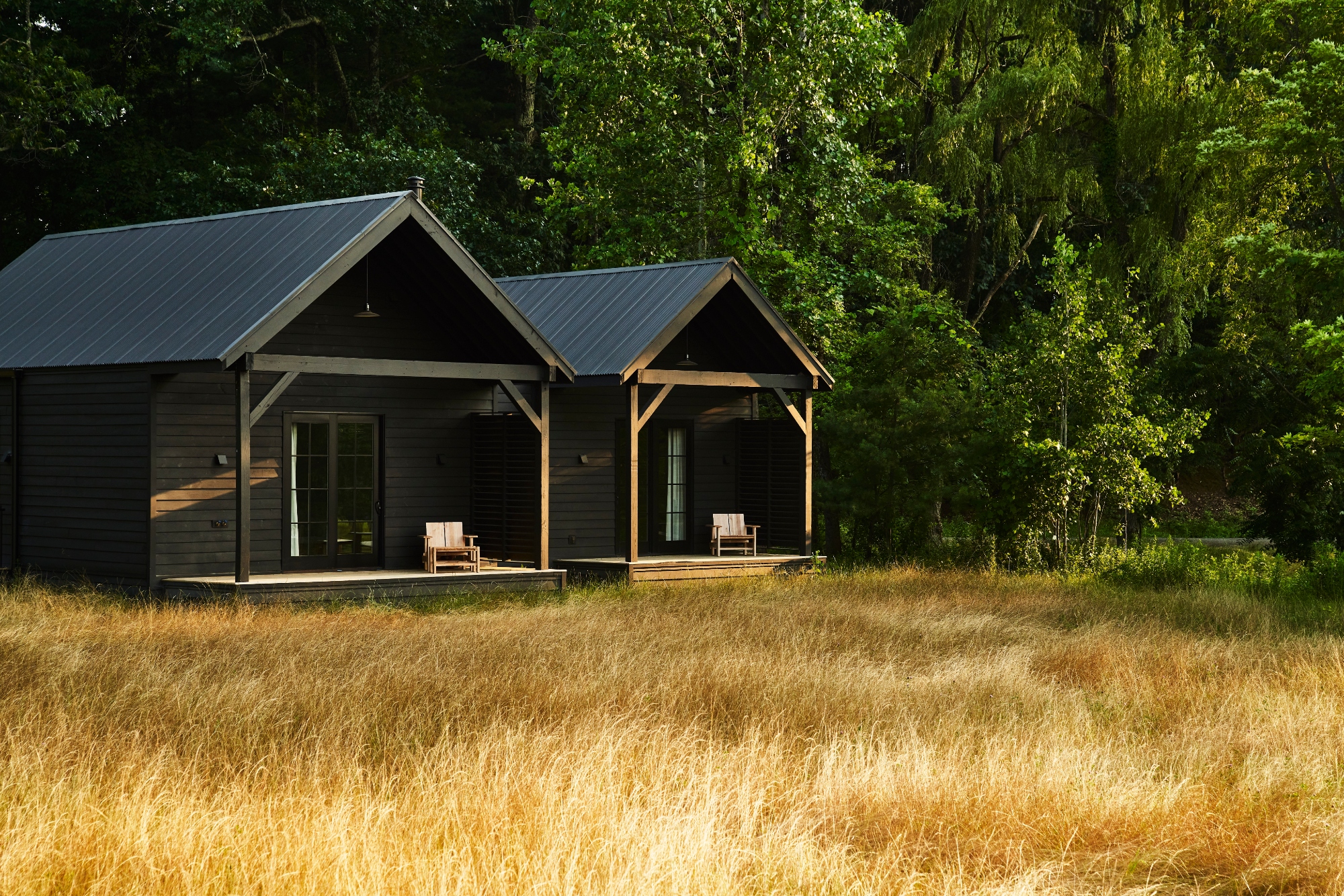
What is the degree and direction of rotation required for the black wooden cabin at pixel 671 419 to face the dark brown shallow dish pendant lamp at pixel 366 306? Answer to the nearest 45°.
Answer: approximately 90° to its right

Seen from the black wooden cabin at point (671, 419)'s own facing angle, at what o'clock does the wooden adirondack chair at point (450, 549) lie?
The wooden adirondack chair is roughly at 3 o'clock from the black wooden cabin.

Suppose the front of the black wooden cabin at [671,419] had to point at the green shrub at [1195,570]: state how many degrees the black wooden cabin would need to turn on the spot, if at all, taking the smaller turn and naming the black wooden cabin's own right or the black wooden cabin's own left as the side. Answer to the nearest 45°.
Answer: approximately 45° to the black wooden cabin's own left

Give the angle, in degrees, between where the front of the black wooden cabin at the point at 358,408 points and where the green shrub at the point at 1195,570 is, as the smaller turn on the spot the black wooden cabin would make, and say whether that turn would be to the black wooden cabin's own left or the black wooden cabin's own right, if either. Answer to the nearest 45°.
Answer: approximately 45° to the black wooden cabin's own left

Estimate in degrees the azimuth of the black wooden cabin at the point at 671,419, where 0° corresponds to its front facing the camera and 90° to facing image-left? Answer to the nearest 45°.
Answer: approximately 315°

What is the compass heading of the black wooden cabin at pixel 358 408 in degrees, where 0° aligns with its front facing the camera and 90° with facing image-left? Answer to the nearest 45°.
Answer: approximately 315°
